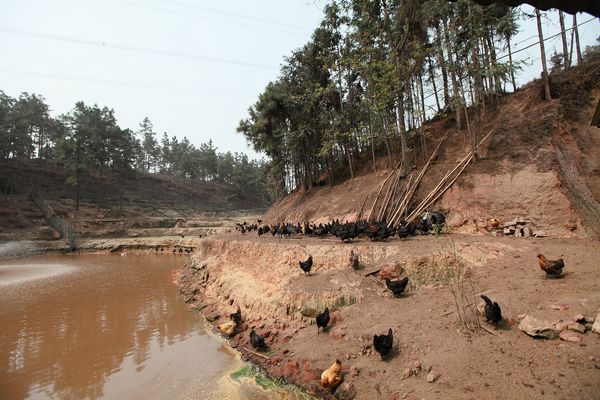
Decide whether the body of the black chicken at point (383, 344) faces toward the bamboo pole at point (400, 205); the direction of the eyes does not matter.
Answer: no

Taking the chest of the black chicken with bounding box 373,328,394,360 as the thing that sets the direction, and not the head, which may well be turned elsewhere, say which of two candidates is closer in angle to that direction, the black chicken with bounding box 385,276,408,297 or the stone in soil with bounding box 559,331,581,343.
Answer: the stone in soil

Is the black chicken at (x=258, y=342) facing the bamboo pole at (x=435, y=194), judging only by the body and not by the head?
no

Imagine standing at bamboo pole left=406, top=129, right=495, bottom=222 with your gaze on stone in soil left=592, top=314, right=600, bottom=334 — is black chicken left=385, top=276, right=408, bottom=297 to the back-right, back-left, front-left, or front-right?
front-right

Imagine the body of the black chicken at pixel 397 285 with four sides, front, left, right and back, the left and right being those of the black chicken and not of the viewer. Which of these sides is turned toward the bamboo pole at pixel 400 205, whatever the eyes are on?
right

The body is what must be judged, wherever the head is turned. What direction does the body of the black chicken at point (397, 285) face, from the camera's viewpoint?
to the viewer's left

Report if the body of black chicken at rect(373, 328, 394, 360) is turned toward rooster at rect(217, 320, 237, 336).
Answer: no
